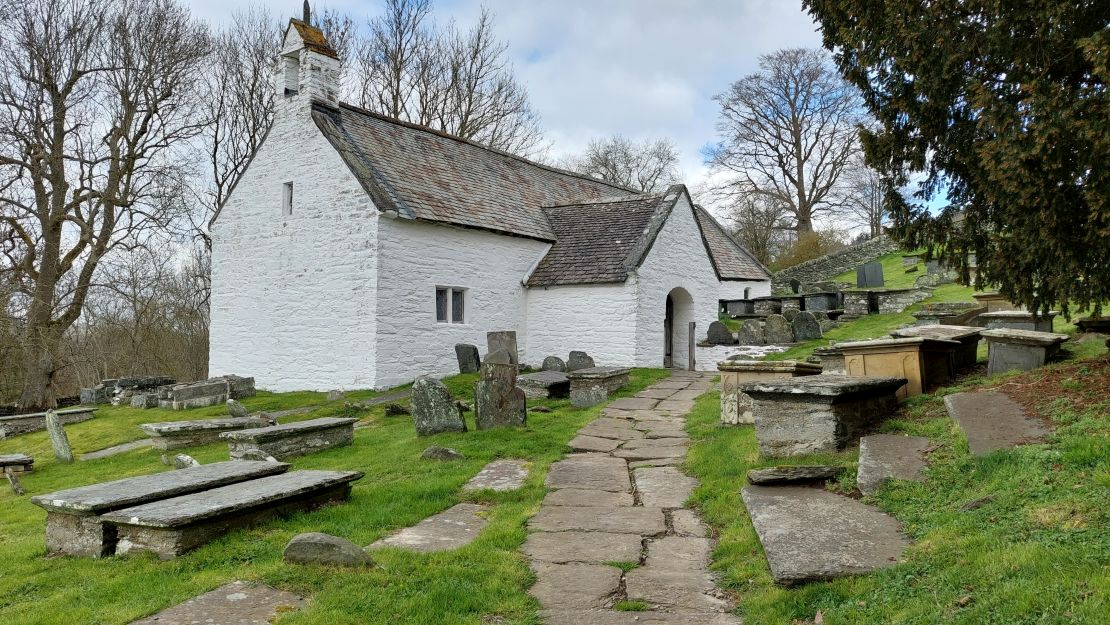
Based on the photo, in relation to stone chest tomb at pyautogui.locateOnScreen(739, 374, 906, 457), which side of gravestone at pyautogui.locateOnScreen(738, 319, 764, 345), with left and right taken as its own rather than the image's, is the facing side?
front

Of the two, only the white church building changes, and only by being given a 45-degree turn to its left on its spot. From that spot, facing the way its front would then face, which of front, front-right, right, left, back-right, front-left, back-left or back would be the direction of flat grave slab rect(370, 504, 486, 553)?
right

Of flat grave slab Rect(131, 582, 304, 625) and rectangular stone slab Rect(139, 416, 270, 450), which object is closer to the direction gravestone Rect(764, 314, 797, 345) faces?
the flat grave slab

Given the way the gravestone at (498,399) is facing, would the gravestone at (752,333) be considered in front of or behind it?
behind

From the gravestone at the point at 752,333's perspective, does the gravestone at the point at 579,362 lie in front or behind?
in front

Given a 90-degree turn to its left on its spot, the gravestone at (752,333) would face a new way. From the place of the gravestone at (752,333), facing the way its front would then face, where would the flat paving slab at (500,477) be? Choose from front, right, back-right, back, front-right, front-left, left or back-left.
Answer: right

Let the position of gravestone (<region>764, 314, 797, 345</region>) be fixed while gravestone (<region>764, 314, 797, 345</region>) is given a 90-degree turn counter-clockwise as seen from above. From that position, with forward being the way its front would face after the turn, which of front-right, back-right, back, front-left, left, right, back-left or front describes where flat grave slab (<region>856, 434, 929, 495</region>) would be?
right

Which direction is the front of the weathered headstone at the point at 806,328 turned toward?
toward the camera

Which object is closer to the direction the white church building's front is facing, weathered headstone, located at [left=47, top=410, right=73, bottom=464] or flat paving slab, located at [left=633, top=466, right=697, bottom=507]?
the flat paving slab

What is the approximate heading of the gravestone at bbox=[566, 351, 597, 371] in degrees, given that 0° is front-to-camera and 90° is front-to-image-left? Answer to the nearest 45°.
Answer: approximately 0°

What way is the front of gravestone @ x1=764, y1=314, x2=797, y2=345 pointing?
toward the camera

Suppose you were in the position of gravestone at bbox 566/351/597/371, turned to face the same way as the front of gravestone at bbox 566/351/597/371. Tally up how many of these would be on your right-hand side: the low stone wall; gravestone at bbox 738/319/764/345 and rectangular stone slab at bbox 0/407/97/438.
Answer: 1

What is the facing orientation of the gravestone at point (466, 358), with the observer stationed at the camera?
facing the viewer

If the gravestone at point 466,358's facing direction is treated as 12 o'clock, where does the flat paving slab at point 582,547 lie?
The flat paving slab is roughly at 12 o'clock from the gravestone.

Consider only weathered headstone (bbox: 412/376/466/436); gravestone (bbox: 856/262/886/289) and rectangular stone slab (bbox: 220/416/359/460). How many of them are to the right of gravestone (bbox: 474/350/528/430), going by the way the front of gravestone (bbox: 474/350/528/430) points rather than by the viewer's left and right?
2

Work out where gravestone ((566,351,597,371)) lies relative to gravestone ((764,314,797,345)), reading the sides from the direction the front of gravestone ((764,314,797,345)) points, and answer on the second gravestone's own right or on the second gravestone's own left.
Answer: on the second gravestone's own right

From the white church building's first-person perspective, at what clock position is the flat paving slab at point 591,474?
The flat paving slab is roughly at 1 o'clock from the white church building.

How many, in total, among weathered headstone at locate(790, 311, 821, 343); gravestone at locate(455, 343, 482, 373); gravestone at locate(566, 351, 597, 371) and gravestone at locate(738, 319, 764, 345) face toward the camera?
4
